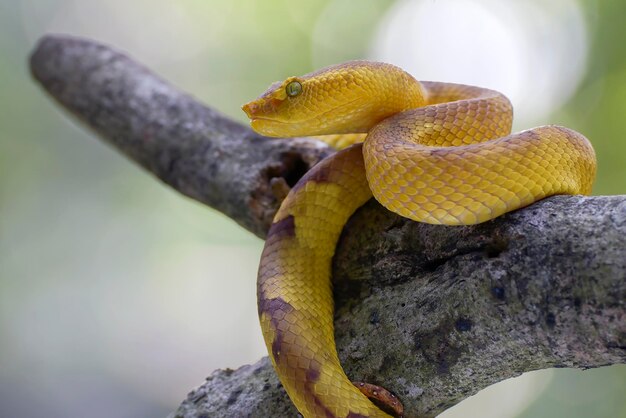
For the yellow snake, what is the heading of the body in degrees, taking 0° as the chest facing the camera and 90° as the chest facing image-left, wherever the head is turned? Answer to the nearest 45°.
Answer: approximately 90°
